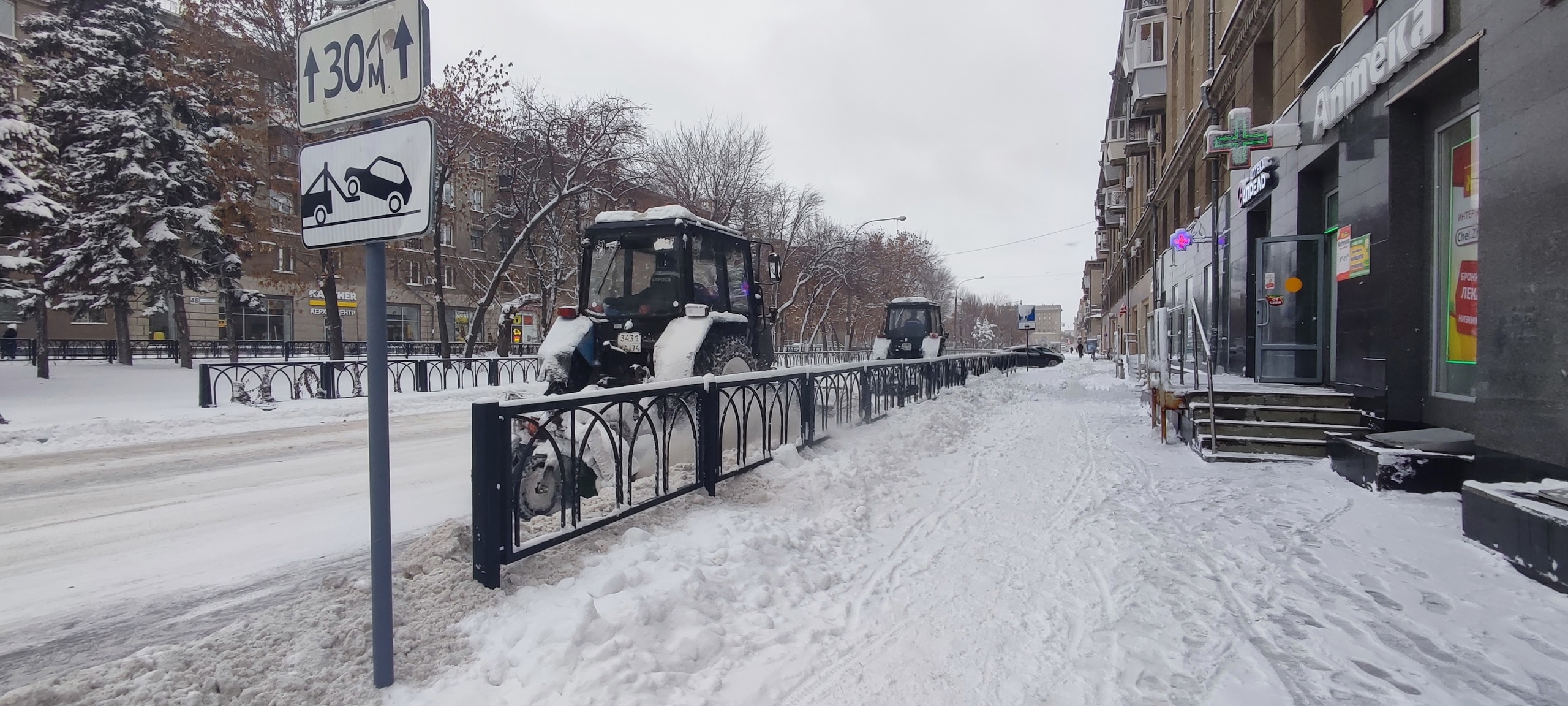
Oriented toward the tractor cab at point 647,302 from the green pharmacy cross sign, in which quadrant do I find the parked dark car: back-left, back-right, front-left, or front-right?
back-right

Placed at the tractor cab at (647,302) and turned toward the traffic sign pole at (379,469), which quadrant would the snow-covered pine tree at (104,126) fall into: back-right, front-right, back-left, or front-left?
back-right

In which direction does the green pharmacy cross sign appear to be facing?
toward the camera

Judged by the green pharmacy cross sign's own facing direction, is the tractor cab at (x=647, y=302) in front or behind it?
in front
